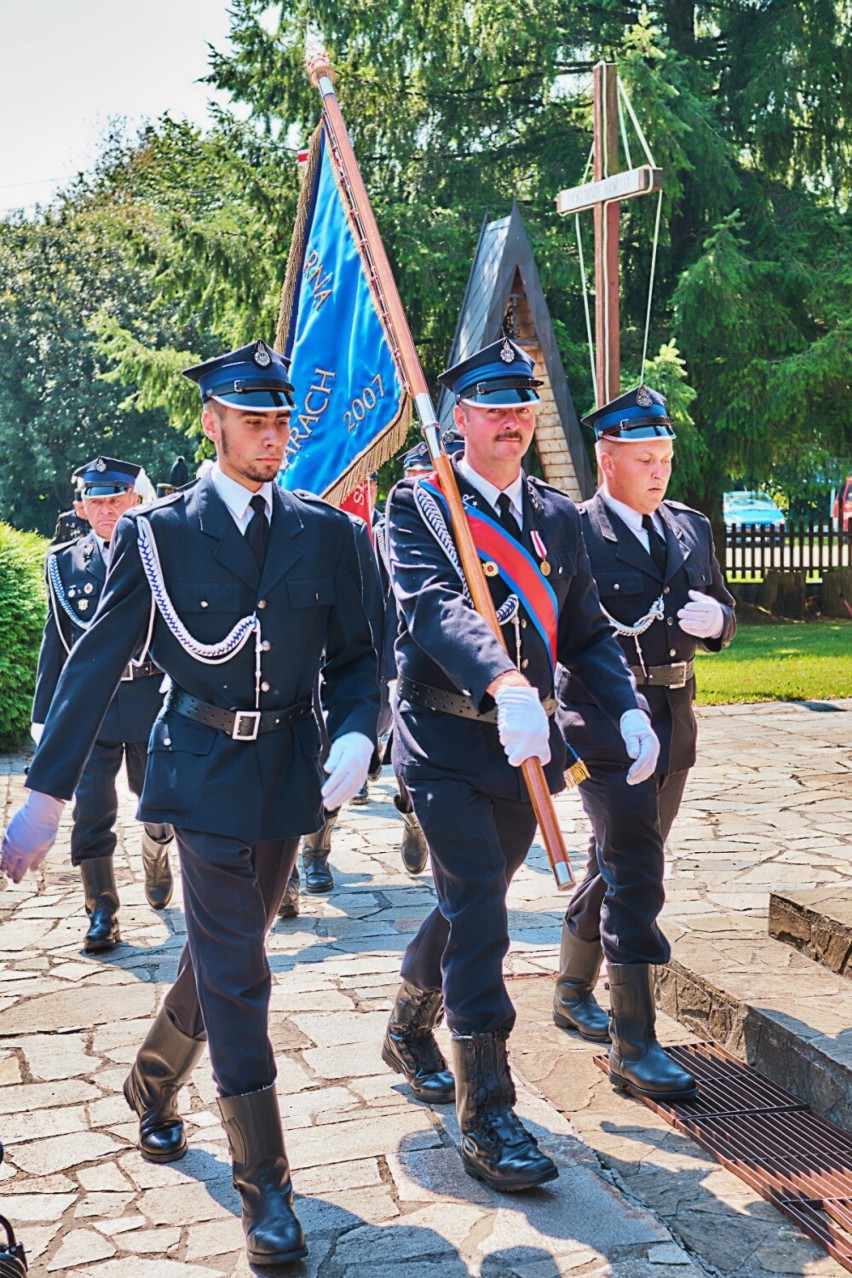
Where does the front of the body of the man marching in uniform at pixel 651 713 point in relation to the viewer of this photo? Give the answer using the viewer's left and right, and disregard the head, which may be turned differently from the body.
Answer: facing the viewer and to the right of the viewer

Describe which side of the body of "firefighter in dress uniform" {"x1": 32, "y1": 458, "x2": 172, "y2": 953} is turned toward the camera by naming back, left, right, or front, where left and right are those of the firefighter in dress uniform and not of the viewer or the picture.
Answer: front

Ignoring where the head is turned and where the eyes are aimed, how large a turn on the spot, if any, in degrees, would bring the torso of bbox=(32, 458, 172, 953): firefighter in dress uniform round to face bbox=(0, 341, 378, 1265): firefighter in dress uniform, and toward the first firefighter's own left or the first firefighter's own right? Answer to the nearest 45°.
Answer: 0° — they already face them

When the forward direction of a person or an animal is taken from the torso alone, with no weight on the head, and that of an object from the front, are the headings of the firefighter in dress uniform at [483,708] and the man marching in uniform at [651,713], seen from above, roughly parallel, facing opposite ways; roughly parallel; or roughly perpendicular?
roughly parallel

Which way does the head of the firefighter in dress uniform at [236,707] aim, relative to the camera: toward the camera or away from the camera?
toward the camera

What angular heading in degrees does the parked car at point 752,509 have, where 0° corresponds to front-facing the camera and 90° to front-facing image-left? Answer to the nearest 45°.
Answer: approximately 270°

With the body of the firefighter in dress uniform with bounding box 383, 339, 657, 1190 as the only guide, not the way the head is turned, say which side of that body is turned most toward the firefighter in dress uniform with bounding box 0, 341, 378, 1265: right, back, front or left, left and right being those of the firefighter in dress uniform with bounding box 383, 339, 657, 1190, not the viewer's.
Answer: right

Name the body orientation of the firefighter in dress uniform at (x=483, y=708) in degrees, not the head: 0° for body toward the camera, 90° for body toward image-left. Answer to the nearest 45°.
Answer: approximately 315°

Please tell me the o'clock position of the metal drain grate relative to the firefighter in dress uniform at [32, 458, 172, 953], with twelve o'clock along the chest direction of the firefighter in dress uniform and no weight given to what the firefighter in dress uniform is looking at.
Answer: The metal drain grate is roughly at 11 o'clock from the firefighter in dress uniform.

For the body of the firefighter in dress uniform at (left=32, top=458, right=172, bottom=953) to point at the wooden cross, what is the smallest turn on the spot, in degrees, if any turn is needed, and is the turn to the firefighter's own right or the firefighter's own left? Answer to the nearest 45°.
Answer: approximately 135° to the firefighter's own left

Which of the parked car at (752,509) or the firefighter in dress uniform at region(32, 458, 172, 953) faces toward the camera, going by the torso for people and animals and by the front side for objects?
the firefighter in dress uniform

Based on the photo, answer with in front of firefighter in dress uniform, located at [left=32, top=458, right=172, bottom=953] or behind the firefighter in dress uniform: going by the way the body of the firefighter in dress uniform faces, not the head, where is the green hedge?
behind

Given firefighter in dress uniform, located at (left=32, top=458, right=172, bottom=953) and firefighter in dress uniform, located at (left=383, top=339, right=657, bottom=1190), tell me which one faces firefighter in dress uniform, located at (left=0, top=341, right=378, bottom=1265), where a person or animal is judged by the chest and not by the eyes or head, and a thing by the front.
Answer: firefighter in dress uniform, located at (left=32, top=458, right=172, bottom=953)

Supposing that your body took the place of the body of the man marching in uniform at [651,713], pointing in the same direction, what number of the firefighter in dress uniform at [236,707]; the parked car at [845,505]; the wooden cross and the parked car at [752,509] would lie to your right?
1
